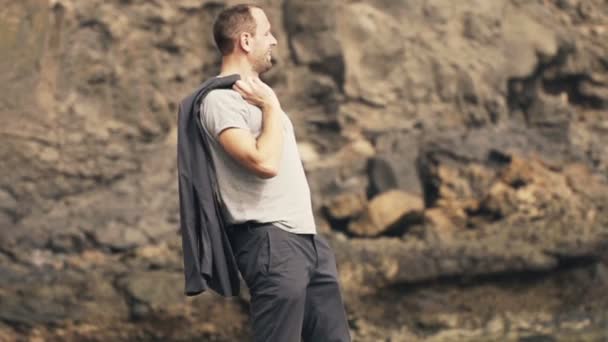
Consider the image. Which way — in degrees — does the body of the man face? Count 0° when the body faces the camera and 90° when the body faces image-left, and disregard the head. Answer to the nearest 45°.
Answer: approximately 315°

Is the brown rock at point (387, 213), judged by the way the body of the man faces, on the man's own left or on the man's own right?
on the man's own left

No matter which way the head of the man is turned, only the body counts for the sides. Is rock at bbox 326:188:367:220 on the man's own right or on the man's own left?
on the man's own left

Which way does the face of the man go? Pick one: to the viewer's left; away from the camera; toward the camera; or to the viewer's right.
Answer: to the viewer's right
